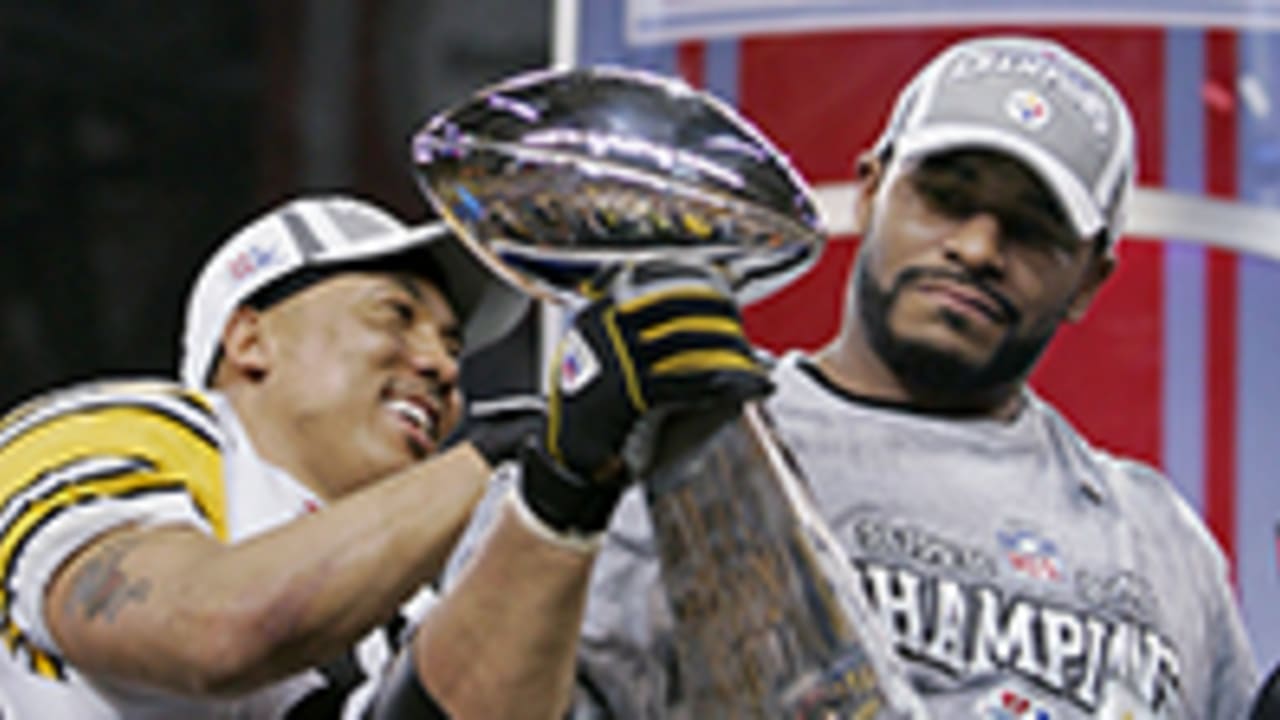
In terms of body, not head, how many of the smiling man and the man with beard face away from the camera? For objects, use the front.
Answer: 0

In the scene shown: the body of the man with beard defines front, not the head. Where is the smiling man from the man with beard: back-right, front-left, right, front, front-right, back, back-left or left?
right

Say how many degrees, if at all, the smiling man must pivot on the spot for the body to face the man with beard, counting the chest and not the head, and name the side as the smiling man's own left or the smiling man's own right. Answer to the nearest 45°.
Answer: approximately 45° to the smiling man's own left
